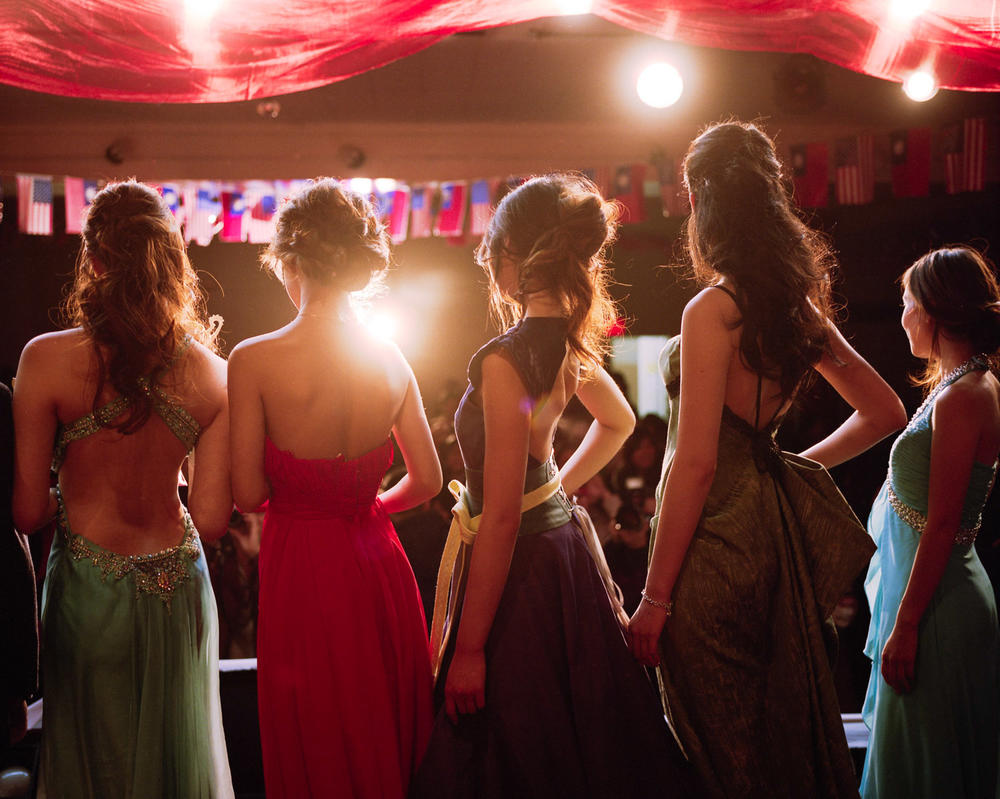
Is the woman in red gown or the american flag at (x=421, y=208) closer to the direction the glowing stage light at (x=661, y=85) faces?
the woman in red gown

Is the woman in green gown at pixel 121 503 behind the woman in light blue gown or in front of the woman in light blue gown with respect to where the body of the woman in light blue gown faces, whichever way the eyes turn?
in front

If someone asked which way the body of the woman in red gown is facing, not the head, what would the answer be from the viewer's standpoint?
away from the camera

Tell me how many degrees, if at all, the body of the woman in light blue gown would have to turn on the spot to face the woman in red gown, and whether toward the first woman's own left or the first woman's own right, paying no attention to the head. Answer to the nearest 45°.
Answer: approximately 45° to the first woman's own left

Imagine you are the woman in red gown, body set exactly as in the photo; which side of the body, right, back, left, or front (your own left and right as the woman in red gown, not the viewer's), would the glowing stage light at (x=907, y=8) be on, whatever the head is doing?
right

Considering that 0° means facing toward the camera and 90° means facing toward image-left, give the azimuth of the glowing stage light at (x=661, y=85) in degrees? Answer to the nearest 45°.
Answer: approximately 0°

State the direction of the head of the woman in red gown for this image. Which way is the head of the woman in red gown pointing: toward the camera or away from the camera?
away from the camera
